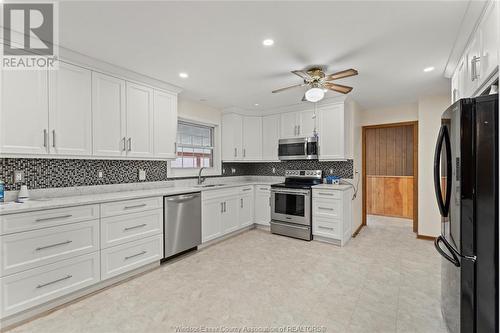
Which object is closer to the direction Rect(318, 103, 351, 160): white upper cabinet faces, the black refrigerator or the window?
the black refrigerator

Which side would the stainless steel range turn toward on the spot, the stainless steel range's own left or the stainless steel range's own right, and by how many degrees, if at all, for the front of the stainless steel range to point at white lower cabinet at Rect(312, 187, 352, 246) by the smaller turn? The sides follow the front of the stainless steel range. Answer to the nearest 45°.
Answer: approximately 90° to the stainless steel range's own left

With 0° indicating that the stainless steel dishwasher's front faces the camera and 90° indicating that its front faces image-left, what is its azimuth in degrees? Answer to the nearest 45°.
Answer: approximately 315°

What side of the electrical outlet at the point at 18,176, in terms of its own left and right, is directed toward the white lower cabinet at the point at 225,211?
left

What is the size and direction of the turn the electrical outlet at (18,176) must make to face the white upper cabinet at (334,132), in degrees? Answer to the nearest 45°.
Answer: approximately 90° to its left

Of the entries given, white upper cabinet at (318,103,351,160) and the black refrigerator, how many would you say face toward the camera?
1

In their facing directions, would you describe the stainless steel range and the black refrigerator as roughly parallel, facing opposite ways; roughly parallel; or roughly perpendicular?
roughly perpendicular

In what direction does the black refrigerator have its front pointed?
to the viewer's left

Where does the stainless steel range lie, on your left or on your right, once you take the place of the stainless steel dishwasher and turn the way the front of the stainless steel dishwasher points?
on your left

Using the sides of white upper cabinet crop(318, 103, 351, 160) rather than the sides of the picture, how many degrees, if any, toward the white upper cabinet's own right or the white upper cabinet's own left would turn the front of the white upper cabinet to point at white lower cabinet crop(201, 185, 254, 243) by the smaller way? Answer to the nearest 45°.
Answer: approximately 90° to the white upper cabinet's own right

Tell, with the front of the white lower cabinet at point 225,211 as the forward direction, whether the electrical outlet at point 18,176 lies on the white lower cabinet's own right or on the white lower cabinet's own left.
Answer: on the white lower cabinet's own right
